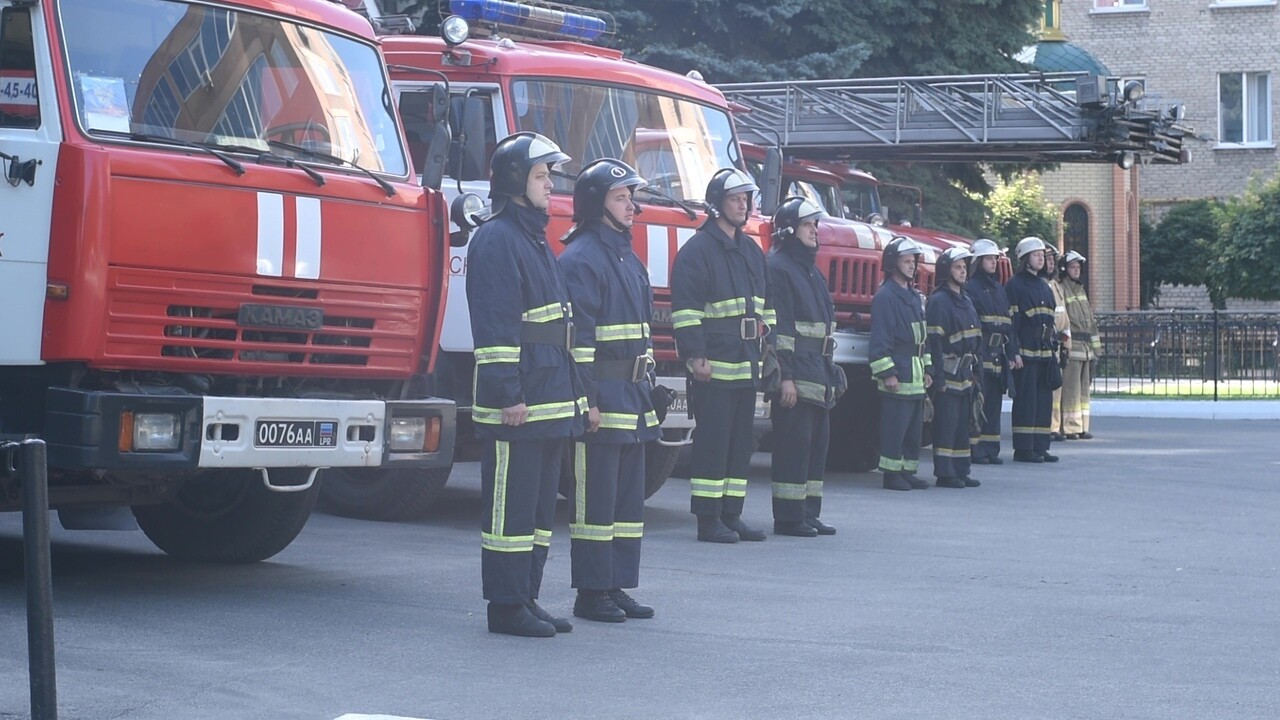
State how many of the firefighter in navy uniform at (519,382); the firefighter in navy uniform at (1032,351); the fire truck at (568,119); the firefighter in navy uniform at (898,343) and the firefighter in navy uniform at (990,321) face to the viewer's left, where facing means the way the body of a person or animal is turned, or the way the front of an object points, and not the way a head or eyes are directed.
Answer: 0

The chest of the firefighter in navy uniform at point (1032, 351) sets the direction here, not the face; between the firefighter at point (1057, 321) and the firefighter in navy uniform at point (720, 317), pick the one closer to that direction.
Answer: the firefighter in navy uniform

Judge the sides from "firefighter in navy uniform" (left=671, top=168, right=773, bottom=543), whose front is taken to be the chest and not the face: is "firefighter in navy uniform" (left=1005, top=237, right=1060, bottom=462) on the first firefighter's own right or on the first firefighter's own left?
on the first firefighter's own left

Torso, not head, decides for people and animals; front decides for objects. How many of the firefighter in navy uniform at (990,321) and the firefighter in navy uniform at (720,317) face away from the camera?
0

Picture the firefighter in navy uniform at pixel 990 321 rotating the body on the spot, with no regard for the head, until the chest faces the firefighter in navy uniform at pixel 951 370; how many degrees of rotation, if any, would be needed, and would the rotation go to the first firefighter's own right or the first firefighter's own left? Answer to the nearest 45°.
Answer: approximately 45° to the first firefighter's own right

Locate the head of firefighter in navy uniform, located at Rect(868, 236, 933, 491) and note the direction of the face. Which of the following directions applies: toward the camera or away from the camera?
toward the camera

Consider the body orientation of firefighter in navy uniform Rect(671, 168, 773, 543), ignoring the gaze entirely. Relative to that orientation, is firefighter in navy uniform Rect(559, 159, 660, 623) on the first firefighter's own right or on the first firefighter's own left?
on the first firefighter's own right

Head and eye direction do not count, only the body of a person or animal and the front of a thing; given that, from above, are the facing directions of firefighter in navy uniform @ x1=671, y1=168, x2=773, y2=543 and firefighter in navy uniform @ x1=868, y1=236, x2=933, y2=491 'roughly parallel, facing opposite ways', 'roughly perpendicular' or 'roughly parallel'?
roughly parallel

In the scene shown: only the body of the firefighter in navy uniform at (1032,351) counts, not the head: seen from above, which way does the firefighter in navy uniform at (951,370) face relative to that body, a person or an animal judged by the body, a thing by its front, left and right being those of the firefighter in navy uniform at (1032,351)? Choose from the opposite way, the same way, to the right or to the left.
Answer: the same way

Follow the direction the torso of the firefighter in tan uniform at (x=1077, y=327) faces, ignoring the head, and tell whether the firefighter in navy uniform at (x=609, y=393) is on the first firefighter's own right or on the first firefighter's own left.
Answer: on the first firefighter's own right

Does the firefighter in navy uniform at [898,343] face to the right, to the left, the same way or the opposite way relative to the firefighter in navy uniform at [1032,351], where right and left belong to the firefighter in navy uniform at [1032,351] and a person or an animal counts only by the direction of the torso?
the same way

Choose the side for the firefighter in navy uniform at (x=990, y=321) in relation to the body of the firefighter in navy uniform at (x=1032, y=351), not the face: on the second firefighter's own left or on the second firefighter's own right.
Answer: on the second firefighter's own right

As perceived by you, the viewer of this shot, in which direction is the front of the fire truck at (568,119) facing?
facing the viewer and to the right of the viewer

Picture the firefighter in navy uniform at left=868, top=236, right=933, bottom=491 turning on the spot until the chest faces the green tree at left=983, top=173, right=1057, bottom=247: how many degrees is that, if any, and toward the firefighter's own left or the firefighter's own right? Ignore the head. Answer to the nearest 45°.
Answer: approximately 135° to the firefighter's own left
